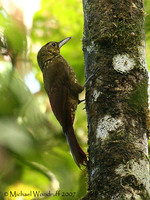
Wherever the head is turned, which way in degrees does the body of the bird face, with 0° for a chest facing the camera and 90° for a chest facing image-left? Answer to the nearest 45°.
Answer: approximately 270°
